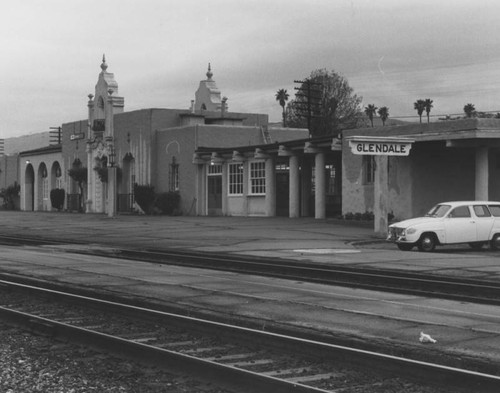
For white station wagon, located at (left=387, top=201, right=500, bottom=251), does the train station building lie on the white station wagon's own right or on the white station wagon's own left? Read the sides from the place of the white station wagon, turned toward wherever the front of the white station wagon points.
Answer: on the white station wagon's own right

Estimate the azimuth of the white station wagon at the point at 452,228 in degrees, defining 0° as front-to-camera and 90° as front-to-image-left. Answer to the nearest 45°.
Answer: approximately 45°

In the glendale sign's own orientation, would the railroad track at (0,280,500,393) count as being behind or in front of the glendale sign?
in front

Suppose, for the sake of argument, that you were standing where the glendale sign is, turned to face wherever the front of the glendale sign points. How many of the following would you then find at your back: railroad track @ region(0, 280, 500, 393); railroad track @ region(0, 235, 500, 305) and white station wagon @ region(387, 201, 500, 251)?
0

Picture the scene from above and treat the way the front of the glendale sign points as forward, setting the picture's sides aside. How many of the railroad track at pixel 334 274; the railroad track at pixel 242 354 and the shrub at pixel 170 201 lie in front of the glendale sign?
2

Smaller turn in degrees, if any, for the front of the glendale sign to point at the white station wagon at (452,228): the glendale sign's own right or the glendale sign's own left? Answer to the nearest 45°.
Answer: approximately 45° to the glendale sign's own left

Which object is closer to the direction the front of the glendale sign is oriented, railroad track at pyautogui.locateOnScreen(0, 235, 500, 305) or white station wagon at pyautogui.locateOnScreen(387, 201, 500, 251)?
the railroad track

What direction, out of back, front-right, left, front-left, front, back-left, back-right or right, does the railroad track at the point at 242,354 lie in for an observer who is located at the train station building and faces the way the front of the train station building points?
front-left

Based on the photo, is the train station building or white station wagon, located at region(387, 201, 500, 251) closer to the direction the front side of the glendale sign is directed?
the white station wagon

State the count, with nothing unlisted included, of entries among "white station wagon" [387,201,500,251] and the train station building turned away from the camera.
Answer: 0

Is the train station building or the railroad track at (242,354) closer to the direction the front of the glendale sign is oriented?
the railroad track

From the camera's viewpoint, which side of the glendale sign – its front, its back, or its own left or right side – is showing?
front

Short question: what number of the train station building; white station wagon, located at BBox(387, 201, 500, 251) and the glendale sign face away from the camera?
0

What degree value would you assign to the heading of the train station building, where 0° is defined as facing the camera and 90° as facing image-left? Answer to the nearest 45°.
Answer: approximately 45°
